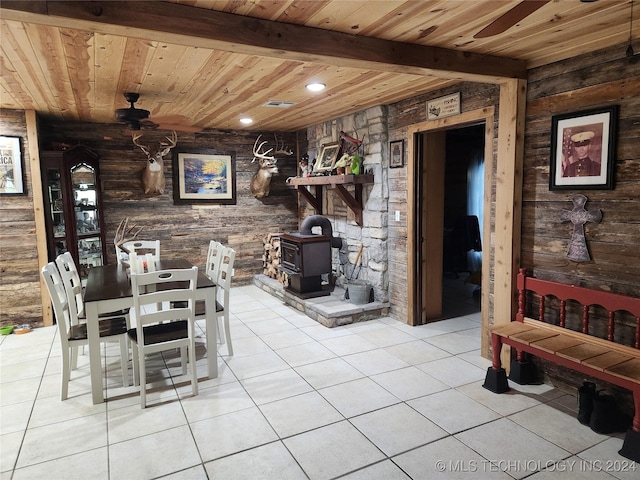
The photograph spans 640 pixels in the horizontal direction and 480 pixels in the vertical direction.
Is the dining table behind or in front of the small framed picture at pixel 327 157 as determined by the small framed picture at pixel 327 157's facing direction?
in front

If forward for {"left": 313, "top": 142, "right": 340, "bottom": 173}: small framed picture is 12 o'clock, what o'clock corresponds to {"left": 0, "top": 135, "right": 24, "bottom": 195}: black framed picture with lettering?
{"left": 0, "top": 135, "right": 24, "bottom": 195}: black framed picture with lettering is roughly at 1 o'clock from {"left": 313, "top": 142, "right": 340, "bottom": 173}: small framed picture.

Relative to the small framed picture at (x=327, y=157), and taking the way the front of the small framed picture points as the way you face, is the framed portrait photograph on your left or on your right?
on your left

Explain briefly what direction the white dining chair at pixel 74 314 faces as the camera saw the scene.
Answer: facing to the right of the viewer

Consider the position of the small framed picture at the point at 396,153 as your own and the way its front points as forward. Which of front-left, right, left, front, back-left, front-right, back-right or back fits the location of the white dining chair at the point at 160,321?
front

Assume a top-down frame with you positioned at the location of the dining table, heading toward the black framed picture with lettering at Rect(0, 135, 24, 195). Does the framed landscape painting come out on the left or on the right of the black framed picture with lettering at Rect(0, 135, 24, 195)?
right

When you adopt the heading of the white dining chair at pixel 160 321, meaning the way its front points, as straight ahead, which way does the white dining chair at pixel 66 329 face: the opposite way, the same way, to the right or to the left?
to the right

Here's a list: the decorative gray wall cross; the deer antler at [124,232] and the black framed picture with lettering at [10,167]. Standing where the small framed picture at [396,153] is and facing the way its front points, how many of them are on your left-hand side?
1

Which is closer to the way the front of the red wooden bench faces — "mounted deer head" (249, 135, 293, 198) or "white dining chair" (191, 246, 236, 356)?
the white dining chair

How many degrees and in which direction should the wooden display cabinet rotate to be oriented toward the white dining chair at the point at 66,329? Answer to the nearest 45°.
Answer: approximately 45° to its right

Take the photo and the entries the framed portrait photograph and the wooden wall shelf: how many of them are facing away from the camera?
0

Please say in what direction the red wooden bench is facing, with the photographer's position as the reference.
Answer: facing the viewer and to the left of the viewer

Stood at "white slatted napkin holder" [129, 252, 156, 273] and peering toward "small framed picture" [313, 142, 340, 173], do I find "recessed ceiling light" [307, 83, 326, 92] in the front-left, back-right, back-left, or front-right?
front-right

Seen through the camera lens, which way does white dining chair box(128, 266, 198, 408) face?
facing away from the viewer

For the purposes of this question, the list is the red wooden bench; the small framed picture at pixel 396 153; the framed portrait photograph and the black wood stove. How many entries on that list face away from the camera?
0

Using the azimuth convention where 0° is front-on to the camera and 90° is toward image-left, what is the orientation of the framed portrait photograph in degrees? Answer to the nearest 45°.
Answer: approximately 45°
